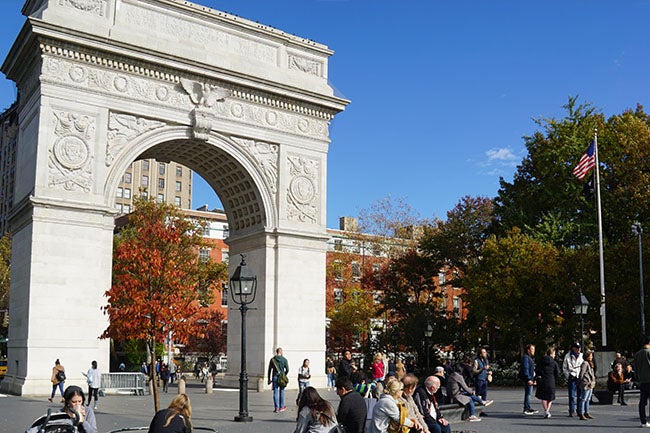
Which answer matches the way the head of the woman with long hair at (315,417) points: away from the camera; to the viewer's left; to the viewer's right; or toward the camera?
away from the camera

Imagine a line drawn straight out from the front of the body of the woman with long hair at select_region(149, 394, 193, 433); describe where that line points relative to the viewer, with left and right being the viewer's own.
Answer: facing away from the viewer and to the right of the viewer
